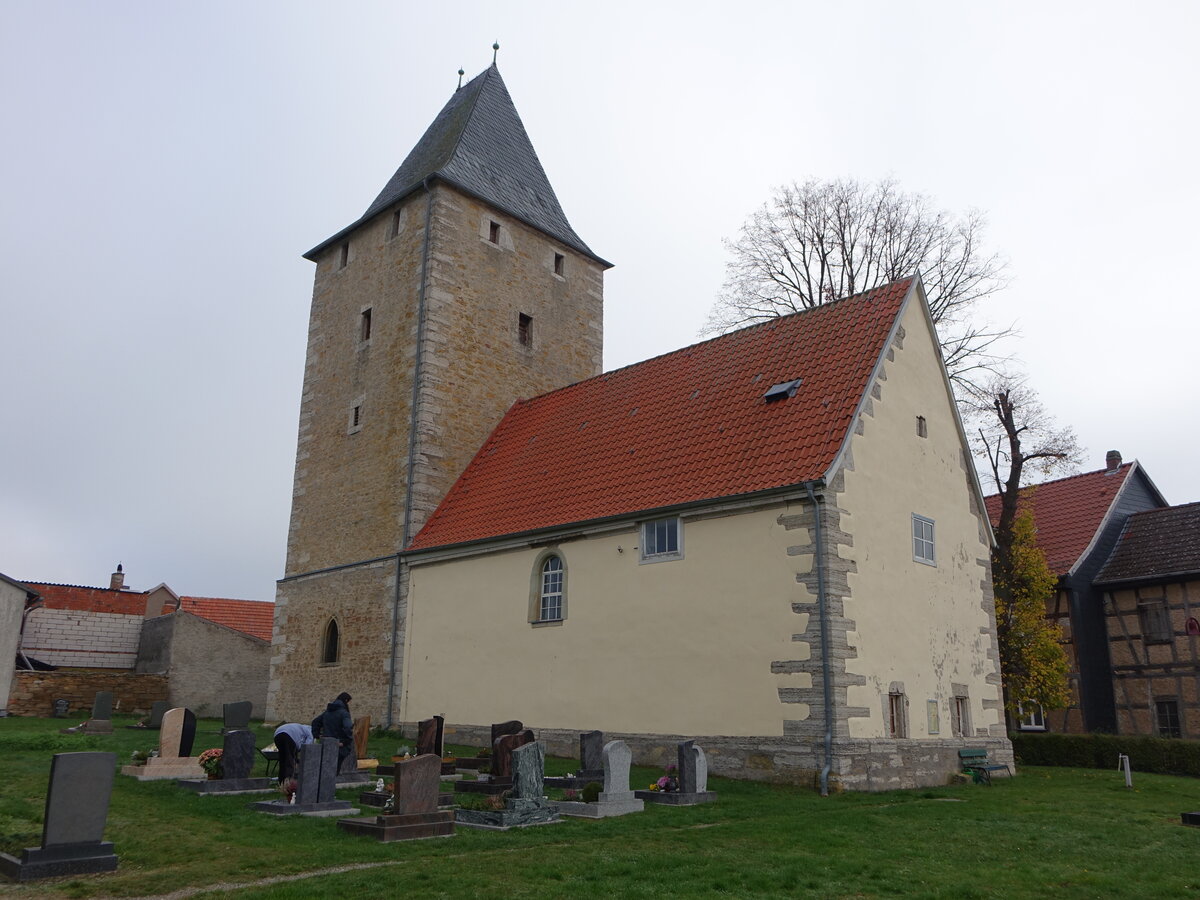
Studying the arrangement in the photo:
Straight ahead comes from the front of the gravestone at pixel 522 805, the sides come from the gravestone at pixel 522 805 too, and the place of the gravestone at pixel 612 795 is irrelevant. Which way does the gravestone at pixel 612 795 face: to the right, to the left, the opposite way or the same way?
the same way

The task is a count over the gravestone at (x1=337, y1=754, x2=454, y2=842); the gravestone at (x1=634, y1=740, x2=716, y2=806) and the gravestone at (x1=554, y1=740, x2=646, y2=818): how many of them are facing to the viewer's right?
0

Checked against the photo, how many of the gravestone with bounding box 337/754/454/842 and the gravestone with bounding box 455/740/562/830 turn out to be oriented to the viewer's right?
0

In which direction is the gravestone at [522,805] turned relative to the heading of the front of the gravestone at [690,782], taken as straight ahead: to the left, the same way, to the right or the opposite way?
the same way

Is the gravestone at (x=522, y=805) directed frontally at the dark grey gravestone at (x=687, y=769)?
no

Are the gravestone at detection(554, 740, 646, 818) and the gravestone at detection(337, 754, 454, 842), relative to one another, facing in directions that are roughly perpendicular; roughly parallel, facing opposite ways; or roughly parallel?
roughly parallel

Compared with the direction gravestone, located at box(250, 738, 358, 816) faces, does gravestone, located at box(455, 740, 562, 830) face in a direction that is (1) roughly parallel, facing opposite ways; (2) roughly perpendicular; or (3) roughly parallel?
roughly parallel

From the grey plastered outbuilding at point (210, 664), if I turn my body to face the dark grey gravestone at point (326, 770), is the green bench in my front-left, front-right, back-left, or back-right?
front-left

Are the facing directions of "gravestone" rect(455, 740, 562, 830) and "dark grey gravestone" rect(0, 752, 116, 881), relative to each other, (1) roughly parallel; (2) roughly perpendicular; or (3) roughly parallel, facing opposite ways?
roughly parallel

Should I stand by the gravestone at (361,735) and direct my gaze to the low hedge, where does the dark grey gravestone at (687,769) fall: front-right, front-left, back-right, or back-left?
front-right

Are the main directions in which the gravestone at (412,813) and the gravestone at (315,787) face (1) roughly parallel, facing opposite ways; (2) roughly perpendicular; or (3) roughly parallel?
roughly parallel

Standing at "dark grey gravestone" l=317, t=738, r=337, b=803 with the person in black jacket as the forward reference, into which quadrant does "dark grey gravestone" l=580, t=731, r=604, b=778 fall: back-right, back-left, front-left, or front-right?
front-right
